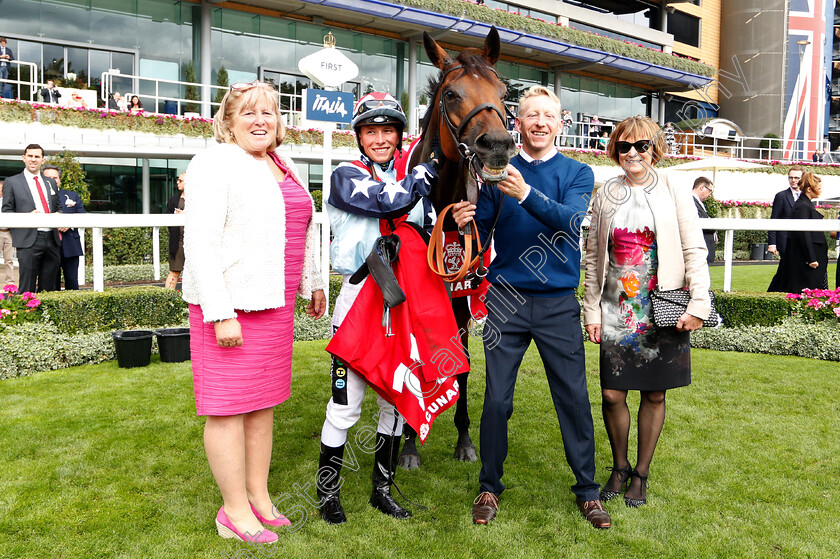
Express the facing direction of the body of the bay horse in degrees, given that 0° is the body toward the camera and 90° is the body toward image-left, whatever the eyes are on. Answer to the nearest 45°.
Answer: approximately 0°

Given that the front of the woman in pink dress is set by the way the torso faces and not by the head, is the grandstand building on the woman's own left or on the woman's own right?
on the woman's own left

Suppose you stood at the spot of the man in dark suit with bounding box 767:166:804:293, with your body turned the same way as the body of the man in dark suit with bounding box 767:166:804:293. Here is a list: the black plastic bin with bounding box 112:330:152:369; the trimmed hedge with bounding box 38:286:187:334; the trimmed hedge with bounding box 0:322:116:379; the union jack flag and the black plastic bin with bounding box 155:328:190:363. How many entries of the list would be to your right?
4

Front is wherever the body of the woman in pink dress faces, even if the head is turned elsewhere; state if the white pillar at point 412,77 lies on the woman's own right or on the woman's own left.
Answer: on the woman's own left

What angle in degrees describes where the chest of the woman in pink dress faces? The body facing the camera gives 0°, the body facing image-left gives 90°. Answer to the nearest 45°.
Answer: approximately 315°

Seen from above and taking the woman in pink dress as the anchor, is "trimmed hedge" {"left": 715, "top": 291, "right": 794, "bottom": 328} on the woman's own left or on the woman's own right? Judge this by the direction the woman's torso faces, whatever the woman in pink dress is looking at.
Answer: on the woman's own left
